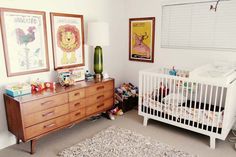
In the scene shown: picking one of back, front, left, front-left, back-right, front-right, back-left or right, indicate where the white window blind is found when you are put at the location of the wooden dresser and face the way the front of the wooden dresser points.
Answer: front-left

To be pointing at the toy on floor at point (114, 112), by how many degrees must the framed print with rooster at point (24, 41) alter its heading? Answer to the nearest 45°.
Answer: approximately 45° to its left

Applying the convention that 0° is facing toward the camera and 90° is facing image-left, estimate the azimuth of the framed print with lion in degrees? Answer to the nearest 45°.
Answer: approximately 315°

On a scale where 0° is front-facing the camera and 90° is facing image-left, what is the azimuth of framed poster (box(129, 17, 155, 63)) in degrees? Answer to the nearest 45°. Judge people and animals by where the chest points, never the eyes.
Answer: approximately 45°

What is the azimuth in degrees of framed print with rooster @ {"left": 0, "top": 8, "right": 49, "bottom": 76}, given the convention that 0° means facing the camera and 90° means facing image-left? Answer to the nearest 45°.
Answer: approximately 315°

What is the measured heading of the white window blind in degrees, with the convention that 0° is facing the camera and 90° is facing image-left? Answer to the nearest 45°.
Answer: approximately 45°

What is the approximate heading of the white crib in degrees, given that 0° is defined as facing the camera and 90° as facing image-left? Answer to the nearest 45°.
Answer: approximately 45°

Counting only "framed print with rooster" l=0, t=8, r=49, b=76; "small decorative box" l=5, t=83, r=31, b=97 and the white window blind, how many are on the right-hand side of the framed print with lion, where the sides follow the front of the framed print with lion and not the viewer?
2
